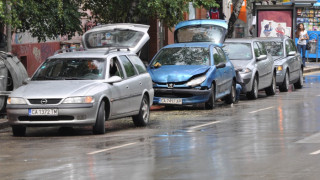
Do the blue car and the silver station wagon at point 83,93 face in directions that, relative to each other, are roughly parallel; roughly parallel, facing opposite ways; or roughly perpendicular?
roughly parallel

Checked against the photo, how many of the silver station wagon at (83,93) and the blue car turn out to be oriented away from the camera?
0

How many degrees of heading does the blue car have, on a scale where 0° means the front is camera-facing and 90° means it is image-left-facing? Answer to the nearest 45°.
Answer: approximately 45°

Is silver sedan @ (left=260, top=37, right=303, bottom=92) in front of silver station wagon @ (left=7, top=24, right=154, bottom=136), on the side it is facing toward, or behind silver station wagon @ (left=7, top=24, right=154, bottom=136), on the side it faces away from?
behind

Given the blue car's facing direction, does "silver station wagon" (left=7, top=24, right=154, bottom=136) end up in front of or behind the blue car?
in front

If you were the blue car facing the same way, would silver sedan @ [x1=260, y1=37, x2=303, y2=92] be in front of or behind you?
behind

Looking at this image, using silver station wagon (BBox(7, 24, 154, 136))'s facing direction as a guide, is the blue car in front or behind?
behind

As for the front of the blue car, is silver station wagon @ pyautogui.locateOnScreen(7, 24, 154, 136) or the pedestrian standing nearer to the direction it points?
the silver station wagon

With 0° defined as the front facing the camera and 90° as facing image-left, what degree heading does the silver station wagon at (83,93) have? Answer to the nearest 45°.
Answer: approximately 45°
